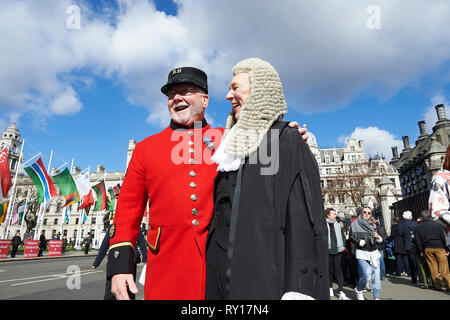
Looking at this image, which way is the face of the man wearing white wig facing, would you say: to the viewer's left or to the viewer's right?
to the viewer's left

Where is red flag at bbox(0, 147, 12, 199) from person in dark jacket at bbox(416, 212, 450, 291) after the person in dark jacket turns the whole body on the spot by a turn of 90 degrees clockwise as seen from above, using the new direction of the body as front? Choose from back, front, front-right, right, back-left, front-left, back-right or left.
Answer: back

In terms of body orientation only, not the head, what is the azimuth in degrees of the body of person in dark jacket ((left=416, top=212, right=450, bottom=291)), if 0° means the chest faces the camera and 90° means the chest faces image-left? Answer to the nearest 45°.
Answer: approximately 180°

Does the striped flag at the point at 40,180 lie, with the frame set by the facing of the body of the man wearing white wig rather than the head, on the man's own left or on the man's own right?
on the man's own right

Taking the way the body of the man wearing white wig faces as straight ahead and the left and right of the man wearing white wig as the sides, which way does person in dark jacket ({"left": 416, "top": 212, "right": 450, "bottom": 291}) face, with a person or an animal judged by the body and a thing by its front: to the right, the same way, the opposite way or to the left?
the opposite way

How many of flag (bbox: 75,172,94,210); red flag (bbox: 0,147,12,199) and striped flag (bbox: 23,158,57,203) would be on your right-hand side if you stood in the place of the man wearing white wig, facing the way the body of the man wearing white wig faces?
3

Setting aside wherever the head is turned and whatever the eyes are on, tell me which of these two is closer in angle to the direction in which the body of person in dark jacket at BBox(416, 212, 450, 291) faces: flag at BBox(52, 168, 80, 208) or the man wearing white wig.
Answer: the flag

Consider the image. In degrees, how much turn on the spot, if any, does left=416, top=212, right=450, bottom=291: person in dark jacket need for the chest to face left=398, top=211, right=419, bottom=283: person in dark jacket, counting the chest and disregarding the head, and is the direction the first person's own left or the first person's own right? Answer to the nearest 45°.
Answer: approximately 45° to the first person's own left

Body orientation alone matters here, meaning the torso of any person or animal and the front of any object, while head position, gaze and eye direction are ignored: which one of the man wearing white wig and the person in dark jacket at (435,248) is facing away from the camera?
the person in dark jacket

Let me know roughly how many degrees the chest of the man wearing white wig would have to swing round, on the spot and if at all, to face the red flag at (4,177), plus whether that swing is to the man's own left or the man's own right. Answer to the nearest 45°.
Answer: approximately 90° to the man's own right

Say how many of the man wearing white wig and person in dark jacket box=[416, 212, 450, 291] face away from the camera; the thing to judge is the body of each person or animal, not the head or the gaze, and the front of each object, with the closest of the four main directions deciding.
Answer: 1

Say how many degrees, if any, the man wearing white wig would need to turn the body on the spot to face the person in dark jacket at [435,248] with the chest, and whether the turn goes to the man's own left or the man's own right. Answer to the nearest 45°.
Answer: approximately 180°

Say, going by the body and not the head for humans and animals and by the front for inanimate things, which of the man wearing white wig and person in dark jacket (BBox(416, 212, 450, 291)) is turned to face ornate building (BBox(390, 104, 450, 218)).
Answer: the person in dark jacket
